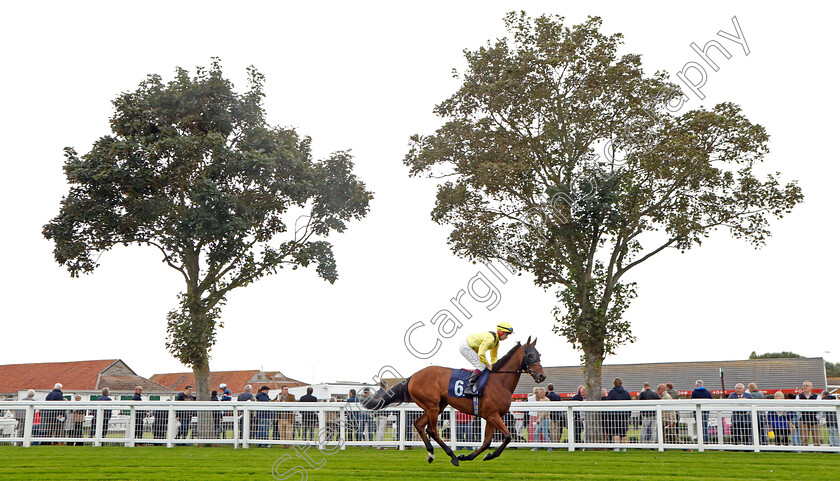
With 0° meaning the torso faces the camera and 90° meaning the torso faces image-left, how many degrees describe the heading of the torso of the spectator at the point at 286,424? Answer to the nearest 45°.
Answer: approximately 0°

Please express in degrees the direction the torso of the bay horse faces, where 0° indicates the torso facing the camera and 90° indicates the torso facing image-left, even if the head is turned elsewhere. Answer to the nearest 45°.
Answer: approximately 270°

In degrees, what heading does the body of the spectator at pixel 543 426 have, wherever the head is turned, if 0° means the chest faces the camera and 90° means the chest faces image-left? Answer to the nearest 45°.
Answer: approximately 0°

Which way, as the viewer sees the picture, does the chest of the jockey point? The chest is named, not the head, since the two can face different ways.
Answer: to the viewer's right

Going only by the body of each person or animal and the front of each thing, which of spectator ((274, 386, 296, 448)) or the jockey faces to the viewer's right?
the jockey

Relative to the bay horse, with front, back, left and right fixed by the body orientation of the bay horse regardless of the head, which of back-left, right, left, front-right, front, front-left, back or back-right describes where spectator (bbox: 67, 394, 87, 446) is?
back-left

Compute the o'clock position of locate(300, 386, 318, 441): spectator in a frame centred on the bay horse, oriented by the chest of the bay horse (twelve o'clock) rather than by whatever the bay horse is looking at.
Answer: The spectator is roughly at 8 o'clock from the bay horse.

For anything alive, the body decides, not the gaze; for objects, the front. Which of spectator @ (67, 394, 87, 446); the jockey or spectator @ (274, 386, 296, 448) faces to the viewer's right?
the jockey

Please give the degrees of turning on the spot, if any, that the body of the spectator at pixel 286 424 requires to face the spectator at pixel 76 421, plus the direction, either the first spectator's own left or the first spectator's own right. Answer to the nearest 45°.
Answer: approximately 90° to the first spectator's own right
